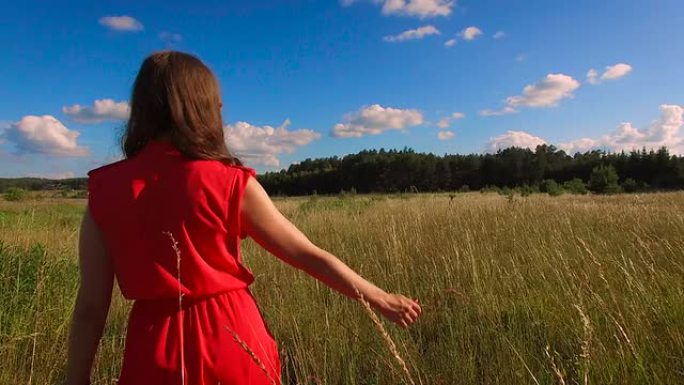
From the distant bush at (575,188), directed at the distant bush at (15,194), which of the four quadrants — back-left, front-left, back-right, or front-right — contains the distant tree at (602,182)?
back-right

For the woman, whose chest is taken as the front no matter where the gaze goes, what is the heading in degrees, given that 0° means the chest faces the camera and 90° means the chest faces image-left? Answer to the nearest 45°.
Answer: approximately 180°

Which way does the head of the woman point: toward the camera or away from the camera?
away from the camera

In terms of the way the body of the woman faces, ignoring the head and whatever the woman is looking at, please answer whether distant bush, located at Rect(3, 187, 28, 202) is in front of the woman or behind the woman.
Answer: in front

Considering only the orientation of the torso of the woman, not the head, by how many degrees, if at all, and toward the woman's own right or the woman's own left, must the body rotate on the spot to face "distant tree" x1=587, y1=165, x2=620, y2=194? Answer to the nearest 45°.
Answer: approximately 45° to the woman's own right

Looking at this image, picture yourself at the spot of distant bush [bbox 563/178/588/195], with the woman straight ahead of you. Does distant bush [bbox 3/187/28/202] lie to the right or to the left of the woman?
right

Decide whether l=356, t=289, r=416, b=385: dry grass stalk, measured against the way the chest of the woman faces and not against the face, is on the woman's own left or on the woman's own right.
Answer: on the woman's own right

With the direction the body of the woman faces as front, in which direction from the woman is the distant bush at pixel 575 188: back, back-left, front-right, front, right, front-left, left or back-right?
front-right

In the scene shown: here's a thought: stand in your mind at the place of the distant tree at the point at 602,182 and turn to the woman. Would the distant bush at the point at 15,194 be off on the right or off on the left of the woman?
right

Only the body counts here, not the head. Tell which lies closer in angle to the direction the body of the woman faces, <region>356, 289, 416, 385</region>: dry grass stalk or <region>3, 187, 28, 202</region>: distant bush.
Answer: the distant bush
